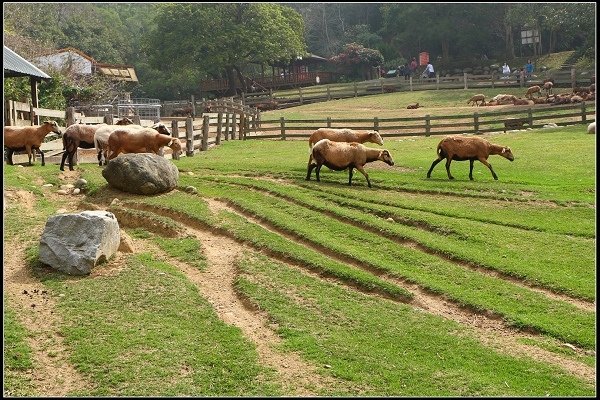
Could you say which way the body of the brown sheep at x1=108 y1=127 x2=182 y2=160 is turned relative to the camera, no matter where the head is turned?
to the viewer's right

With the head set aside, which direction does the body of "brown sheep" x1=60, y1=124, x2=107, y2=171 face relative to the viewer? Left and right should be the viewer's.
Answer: facing to the right of the viewer

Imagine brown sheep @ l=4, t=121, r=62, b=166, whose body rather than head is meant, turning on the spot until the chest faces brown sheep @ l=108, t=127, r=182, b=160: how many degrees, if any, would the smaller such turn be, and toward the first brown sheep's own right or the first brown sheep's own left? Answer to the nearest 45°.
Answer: approximately 45° to the first brown sheep's own right

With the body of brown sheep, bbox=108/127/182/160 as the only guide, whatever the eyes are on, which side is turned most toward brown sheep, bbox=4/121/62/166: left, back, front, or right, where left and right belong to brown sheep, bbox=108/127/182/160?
back

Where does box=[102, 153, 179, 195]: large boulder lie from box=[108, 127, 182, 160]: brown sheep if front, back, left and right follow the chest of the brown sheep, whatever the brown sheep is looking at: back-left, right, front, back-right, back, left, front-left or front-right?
right

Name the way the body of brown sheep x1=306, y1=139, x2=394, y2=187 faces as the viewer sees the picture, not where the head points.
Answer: to the viewer's right

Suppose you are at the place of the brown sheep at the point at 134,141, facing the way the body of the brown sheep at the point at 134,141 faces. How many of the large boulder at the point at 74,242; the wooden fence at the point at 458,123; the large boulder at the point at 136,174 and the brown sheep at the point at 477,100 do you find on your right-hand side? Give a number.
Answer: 2
